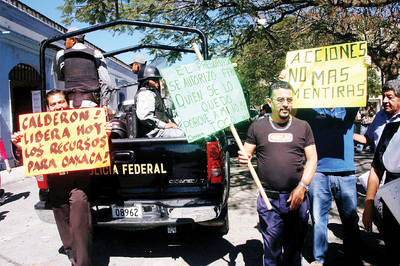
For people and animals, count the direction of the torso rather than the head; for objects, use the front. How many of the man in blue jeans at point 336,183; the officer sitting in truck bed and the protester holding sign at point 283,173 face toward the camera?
2

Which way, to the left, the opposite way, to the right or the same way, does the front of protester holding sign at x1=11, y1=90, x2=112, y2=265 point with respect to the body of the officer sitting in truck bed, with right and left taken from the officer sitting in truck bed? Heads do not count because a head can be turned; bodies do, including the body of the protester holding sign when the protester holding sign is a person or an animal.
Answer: to the right

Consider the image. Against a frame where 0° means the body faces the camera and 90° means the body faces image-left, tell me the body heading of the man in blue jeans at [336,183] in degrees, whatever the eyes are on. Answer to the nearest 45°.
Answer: approximately 0°

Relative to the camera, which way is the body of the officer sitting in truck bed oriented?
to the viewer's right

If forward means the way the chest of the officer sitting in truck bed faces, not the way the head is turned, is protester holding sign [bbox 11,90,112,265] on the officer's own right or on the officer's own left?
on the officer's own right

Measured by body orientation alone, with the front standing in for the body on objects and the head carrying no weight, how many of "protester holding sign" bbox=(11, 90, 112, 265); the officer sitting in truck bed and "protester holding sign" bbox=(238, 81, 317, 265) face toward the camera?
2

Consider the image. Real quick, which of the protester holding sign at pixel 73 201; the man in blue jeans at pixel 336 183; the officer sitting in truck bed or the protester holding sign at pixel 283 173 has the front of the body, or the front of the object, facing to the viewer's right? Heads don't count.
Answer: the officer sitting in truck bed

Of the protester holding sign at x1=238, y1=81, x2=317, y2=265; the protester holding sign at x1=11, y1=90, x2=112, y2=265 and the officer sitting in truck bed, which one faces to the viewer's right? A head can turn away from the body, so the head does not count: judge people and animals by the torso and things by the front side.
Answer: the officer sitting in truck bed

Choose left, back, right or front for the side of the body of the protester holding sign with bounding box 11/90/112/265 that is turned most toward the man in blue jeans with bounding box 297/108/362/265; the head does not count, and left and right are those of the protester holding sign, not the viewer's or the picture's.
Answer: left

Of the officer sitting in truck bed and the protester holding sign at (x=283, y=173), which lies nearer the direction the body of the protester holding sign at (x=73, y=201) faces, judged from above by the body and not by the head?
the protester holding sign

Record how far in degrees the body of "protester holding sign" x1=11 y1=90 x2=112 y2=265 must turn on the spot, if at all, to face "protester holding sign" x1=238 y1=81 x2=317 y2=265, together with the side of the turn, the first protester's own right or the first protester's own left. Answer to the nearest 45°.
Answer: approximately 45° to the first protester's own left

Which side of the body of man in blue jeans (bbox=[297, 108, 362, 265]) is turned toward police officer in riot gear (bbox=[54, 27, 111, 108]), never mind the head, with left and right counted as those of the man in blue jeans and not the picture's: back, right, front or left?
right
